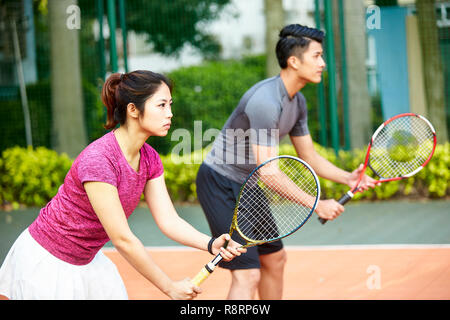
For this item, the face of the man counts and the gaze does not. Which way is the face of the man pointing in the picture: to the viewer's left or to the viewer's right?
to the viewer's right

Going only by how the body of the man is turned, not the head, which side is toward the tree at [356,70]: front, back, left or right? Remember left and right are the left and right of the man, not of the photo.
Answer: left

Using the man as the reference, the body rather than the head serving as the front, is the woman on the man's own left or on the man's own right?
on the man's own right

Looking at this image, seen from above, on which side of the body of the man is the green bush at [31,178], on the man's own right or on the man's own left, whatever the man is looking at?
on the man's own left

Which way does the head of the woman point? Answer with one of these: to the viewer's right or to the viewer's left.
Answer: to the viewer's right

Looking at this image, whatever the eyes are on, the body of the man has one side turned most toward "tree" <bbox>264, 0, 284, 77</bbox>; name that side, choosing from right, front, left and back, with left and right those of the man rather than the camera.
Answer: left

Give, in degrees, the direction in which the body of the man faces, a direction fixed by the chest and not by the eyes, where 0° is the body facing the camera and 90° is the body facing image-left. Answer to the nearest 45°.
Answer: approximately 270°
